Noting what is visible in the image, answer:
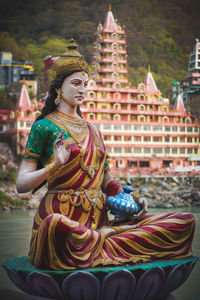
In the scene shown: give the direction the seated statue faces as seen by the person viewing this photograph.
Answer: facing the viewer and to the right of the viewer

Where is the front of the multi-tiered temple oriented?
toward the camera

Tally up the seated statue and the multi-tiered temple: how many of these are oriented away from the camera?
0

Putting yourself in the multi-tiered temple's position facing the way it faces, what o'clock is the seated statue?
The seated statue is roughly at 12 o'clock from the multi-tiered temple.

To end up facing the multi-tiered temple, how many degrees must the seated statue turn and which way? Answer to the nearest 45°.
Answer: approximately 135° to its left
